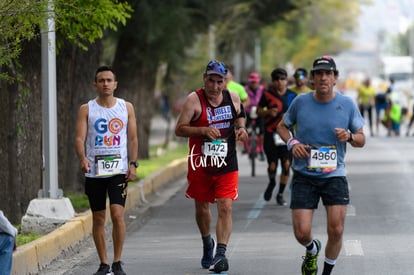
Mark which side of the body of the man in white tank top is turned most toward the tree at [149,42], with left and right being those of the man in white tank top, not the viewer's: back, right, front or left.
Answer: back

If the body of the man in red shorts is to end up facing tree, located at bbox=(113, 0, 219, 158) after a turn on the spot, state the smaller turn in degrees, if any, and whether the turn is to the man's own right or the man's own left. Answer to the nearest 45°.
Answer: approximately 180°

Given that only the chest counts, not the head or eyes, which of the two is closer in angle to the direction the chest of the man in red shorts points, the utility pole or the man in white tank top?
the man in white tank top

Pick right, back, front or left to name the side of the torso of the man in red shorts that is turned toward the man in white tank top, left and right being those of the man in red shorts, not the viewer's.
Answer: right

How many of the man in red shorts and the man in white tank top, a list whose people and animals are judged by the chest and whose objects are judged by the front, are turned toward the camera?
2

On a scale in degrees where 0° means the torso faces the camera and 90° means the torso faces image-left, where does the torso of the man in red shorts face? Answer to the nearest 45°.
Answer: approximately 0°
